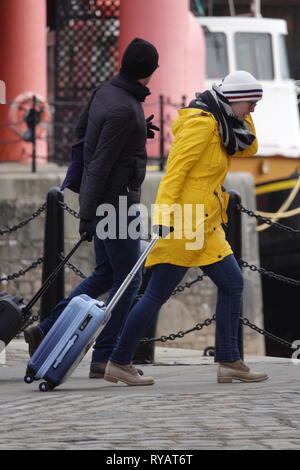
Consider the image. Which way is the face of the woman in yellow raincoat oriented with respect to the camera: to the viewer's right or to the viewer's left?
to the viewer's right

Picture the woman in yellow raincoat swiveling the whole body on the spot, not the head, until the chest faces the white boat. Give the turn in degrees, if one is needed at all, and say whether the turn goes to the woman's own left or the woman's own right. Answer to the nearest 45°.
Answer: approximately 90° to the woman's own left

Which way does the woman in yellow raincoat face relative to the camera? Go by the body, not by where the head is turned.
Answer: to the viewer's right
